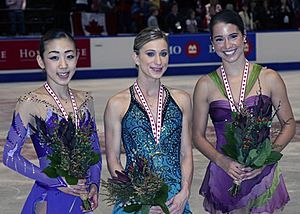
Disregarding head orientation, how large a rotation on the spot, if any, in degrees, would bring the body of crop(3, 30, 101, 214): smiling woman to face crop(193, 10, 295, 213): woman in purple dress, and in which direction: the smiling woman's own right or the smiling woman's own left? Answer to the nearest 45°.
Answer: approximately 45° to the smiling woman's own left

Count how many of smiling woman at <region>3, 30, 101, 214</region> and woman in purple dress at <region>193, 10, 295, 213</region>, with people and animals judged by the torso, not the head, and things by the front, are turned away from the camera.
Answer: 0

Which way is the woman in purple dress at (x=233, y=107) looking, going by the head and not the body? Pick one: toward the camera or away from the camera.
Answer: toward the camera

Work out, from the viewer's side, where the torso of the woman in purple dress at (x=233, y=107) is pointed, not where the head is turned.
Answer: toward the camera

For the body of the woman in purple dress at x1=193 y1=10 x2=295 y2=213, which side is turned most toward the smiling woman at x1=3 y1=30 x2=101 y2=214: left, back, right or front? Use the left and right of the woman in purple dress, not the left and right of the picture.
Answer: right

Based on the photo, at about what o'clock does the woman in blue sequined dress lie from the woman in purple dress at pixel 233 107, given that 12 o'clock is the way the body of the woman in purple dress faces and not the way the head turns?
The woman in blue sequined dress is roughly at 2 o'clock from the woman in purple dress.

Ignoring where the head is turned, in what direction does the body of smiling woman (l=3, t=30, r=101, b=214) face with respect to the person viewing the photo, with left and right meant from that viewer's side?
facing the viewer and to the right of the viewer

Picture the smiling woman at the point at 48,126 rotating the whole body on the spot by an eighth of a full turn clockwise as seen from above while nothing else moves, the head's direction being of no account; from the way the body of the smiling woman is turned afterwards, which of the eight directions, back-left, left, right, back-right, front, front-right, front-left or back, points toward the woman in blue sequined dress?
left
